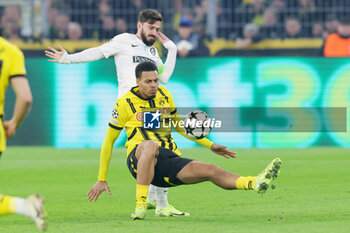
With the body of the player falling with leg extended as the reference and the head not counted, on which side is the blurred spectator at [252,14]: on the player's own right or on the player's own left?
on the player's own left

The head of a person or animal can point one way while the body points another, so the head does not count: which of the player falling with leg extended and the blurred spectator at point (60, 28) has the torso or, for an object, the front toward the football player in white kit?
the blurred spectator

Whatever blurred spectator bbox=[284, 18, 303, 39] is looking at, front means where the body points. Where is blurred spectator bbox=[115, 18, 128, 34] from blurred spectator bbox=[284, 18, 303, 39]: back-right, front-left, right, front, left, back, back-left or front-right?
right

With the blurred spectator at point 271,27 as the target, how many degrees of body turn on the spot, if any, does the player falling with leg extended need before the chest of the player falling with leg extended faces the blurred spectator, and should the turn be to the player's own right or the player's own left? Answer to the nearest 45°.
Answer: approximately 135° to the player's own left

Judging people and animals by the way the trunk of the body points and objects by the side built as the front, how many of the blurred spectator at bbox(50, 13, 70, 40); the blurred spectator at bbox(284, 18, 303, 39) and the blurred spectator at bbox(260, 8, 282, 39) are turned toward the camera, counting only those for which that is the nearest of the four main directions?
3

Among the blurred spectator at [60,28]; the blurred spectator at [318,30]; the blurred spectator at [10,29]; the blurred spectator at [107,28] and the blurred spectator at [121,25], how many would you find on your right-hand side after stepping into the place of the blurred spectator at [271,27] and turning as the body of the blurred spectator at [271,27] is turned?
4

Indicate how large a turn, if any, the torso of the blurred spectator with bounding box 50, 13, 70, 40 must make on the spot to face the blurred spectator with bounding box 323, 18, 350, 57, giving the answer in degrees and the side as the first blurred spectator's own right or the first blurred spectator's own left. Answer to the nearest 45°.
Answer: approximately 90° to the first blurred spectator's own left

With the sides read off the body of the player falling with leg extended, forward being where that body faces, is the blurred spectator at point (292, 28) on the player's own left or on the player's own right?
on the player's own left

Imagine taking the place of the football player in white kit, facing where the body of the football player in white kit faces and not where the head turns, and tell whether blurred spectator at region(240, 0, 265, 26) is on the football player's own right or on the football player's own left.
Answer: on the football player's own left

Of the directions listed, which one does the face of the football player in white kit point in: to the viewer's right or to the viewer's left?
to the viewer's right

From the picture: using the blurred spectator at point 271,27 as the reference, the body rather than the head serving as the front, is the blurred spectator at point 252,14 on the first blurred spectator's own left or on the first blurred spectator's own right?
on the first blurred spectator's own right

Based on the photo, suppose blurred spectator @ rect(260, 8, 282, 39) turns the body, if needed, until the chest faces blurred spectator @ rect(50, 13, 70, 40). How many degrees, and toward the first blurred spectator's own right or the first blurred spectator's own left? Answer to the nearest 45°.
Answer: approximately 90° to the first blurred spectator's own right
